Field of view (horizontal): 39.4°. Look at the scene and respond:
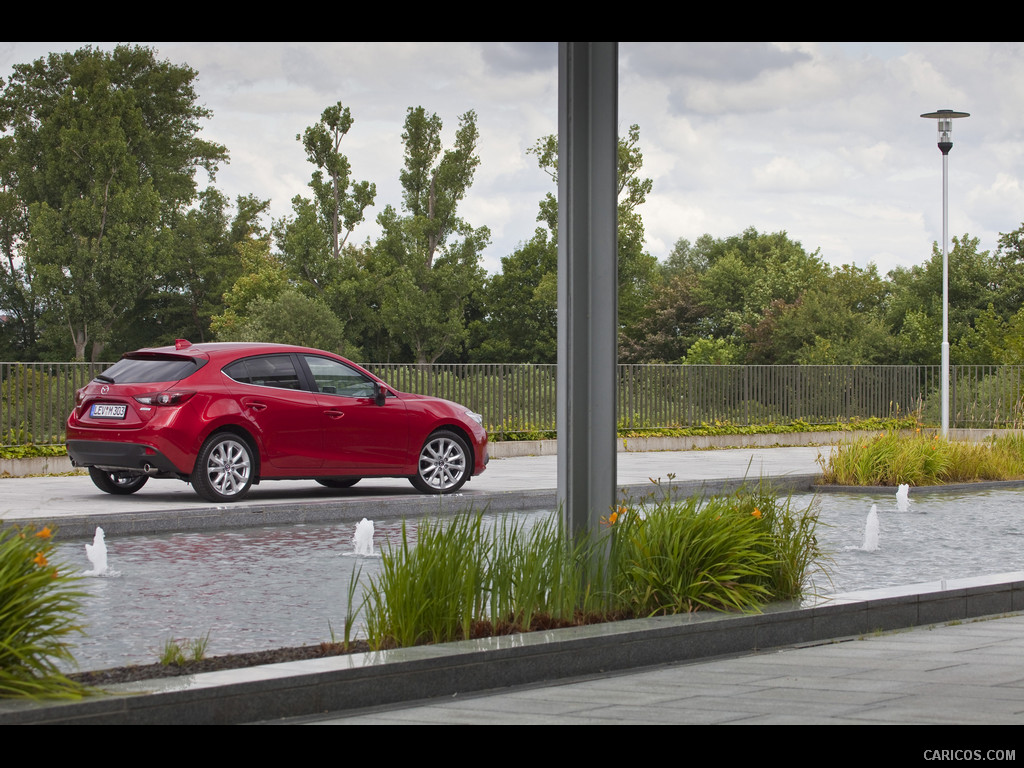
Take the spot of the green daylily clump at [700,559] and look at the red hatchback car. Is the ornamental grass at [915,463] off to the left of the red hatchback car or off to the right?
right

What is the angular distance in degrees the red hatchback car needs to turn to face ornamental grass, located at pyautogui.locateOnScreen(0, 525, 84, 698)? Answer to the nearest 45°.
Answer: approximately 135° to its right

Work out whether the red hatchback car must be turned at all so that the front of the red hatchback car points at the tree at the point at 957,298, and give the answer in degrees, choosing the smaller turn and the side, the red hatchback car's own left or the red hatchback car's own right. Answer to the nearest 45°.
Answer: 0° — it already faces it

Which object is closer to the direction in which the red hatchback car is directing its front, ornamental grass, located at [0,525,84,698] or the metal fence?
the metal fence

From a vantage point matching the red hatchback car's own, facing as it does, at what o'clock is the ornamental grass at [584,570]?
The ornamental grass is roughly at 4 o'clock from the red hatchback car.

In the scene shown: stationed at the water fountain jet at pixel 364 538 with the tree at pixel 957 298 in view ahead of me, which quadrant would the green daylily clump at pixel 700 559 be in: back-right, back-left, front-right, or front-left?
back-right

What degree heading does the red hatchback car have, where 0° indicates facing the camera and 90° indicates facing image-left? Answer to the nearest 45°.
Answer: approximately 225°

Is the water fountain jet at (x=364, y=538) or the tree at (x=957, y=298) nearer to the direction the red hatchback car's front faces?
the tree

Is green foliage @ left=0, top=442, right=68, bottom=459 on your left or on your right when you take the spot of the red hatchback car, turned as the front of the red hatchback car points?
on your left

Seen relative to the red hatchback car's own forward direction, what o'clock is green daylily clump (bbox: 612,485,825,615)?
The green daylily clump is roughly at 4 o'clock from the red hatchback car.

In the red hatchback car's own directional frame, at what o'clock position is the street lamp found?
The street lamp is roughly at 12 o'clock from the red hatchback car.

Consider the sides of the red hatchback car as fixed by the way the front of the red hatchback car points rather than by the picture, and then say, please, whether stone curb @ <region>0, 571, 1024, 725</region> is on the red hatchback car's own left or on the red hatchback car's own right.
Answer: on the red hatchback car's own right

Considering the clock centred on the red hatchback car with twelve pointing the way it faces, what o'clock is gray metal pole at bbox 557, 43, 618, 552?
The gray metal pole is roughly at 4 o'clock from the red hatchback car.
